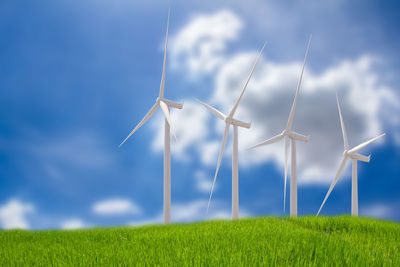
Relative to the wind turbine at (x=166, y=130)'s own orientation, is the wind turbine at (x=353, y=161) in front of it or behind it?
behind

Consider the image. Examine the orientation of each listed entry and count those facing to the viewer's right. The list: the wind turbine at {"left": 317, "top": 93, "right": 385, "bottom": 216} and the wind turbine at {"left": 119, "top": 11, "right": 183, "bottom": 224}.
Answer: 0

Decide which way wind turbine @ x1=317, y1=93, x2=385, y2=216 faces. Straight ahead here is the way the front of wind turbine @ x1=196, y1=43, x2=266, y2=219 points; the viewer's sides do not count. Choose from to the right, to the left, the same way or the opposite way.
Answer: the same way

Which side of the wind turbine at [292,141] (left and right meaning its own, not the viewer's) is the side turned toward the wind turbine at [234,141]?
front

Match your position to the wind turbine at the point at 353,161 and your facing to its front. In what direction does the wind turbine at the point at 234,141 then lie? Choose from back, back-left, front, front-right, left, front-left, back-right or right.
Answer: front

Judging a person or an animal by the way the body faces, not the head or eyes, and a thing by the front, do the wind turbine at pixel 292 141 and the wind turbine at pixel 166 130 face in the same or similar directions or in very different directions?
same or similar directions

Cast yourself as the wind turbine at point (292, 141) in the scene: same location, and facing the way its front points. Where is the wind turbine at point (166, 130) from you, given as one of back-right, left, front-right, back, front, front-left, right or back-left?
front

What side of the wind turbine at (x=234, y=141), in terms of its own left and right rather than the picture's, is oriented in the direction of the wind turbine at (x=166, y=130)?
front

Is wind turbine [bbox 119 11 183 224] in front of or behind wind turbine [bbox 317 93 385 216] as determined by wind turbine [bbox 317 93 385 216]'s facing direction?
in front

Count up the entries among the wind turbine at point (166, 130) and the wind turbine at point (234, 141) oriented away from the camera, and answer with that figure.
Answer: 0

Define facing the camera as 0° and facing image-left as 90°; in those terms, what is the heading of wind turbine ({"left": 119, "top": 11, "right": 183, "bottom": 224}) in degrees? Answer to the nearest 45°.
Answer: approximately 45°

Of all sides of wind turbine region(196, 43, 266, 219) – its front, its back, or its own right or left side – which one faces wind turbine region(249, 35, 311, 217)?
back

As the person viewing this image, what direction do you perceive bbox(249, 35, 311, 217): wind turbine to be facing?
facing the viewer and to the left of the viewer

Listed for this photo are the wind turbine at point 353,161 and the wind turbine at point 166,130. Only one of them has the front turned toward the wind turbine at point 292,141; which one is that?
the wind turbine at point 353,161

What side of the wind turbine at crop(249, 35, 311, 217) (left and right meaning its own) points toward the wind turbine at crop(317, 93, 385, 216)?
back

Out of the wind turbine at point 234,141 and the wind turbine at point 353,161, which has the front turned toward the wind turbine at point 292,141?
the wind turbine at point 353,161
